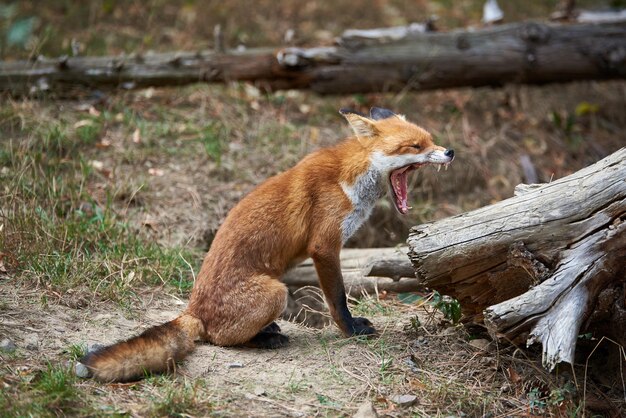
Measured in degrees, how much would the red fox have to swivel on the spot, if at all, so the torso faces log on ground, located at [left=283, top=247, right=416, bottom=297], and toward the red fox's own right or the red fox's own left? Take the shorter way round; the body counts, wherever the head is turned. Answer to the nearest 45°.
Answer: approximately 45° to the red fox's own left

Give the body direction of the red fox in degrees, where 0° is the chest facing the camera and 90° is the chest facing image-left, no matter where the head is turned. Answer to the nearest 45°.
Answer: approximately 270°

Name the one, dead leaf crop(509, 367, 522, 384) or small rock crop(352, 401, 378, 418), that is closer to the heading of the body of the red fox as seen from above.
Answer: the dead leaf

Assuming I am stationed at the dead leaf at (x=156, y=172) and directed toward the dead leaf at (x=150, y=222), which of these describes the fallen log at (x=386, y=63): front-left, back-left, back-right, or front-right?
back-left

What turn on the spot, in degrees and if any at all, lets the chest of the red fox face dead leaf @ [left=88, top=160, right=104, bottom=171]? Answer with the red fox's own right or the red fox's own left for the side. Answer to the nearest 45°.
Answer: approximately 135° to the red fox's own left
